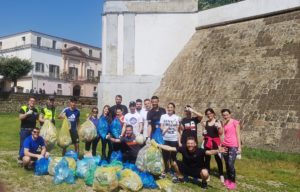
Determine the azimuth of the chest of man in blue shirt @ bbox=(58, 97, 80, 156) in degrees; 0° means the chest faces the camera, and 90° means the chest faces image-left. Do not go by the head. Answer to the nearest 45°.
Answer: approximately 0°

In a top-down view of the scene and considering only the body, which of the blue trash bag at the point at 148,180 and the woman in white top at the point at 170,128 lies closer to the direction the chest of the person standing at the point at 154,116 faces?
the blue trash bag

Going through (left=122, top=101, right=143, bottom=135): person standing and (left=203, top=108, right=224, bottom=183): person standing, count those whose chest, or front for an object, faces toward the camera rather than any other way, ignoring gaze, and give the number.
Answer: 2

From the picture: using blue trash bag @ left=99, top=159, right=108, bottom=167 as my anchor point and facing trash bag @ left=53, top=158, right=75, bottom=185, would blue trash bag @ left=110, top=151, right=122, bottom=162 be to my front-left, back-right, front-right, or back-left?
back-right

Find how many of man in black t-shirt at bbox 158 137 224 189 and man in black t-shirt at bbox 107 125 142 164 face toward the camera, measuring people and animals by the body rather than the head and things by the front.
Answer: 2

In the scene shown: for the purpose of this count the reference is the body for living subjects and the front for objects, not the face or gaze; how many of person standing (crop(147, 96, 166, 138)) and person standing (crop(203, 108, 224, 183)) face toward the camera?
2

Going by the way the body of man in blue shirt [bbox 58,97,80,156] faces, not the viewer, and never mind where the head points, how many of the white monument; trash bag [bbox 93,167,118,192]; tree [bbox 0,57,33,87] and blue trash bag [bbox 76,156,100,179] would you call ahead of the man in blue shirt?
2
